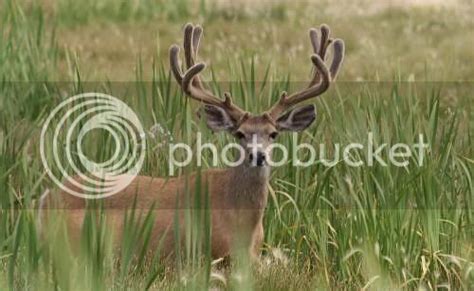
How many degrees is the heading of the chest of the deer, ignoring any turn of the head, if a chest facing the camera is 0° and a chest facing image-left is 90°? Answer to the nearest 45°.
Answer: approximately 315°
